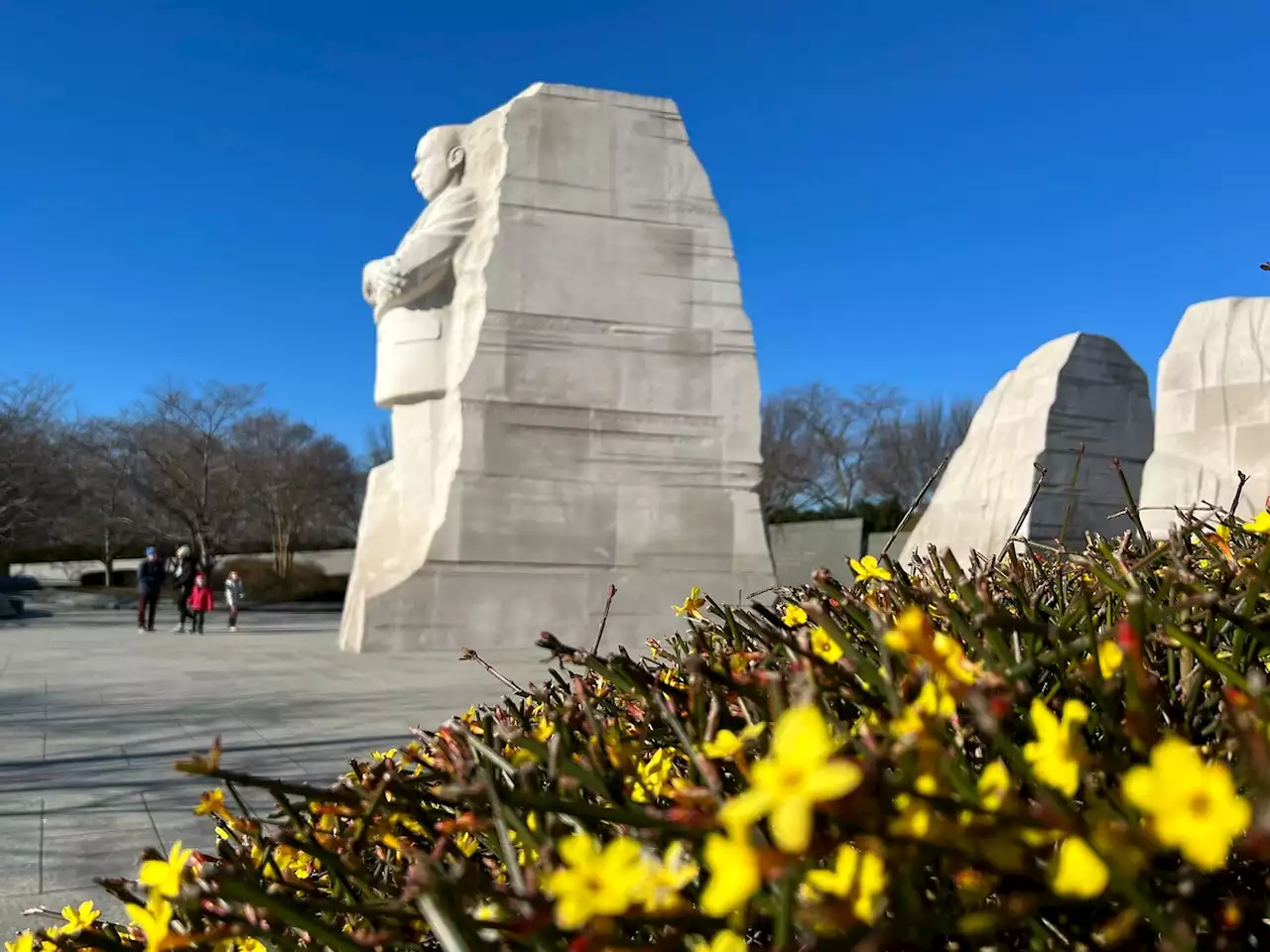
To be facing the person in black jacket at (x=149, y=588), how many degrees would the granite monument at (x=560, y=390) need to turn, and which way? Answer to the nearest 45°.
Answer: approximately 45° to its right

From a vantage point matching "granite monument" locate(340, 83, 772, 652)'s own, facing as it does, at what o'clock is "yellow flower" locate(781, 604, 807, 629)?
The yellow flower is roughly at 9 o'clock from the granite monument.

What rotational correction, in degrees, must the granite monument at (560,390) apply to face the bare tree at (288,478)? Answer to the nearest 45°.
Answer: approximately 90° to its right

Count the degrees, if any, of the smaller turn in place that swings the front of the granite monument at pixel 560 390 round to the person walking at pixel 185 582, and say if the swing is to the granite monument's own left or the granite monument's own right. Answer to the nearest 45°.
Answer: approximately 45° to the granite monument's own right

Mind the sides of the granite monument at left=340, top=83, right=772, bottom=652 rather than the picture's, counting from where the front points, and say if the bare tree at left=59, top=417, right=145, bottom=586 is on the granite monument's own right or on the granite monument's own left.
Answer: on the granite monument's own right

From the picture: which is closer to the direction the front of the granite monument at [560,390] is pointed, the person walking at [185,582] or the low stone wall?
the person walking

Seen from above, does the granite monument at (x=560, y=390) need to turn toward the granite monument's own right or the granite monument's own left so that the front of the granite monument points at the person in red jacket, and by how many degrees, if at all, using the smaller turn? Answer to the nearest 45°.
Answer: approximately 45° to the granite monument's own right

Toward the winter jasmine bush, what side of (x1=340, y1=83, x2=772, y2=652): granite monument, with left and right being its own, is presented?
left

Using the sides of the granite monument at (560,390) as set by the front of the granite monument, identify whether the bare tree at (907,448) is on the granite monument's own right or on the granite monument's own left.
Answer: on the granite monument's own right

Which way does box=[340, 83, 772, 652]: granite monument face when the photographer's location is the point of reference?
facing to the left of the viewer
